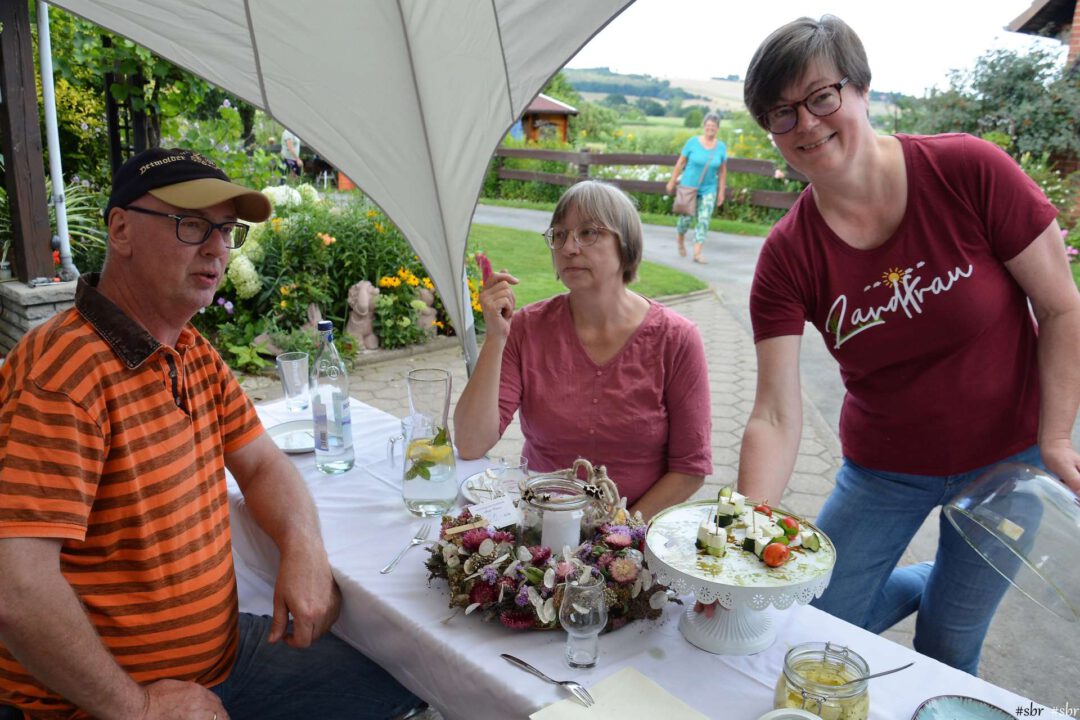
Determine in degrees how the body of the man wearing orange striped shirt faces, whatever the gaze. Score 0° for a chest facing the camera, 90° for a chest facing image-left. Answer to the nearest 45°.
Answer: approximately 315°

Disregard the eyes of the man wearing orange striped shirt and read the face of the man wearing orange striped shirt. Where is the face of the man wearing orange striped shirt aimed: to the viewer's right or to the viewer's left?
to the viewer's right

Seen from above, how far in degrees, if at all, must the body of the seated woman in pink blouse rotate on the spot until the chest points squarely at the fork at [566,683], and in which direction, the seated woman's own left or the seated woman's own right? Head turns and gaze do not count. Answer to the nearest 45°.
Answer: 0° — they already face it

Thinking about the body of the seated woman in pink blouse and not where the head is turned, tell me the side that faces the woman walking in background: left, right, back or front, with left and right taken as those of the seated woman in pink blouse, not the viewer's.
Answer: back

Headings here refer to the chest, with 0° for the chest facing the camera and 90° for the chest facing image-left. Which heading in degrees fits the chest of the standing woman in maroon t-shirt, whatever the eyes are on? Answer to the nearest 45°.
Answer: approximately 0°

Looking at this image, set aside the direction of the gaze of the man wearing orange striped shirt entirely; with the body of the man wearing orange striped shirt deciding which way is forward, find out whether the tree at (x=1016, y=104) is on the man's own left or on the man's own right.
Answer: on the man's own left

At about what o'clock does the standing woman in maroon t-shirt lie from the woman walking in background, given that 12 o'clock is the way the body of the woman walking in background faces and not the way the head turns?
The standing woman in maroon t-shirt is roughly at 12 o'clock from the woman walking in background.

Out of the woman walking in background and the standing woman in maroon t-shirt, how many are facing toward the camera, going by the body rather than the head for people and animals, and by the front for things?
2

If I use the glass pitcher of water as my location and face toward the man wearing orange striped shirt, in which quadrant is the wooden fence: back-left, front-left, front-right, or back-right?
back-right

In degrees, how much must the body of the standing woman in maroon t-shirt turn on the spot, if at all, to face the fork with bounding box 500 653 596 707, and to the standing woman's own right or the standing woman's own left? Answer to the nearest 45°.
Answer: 0° — they already face it
